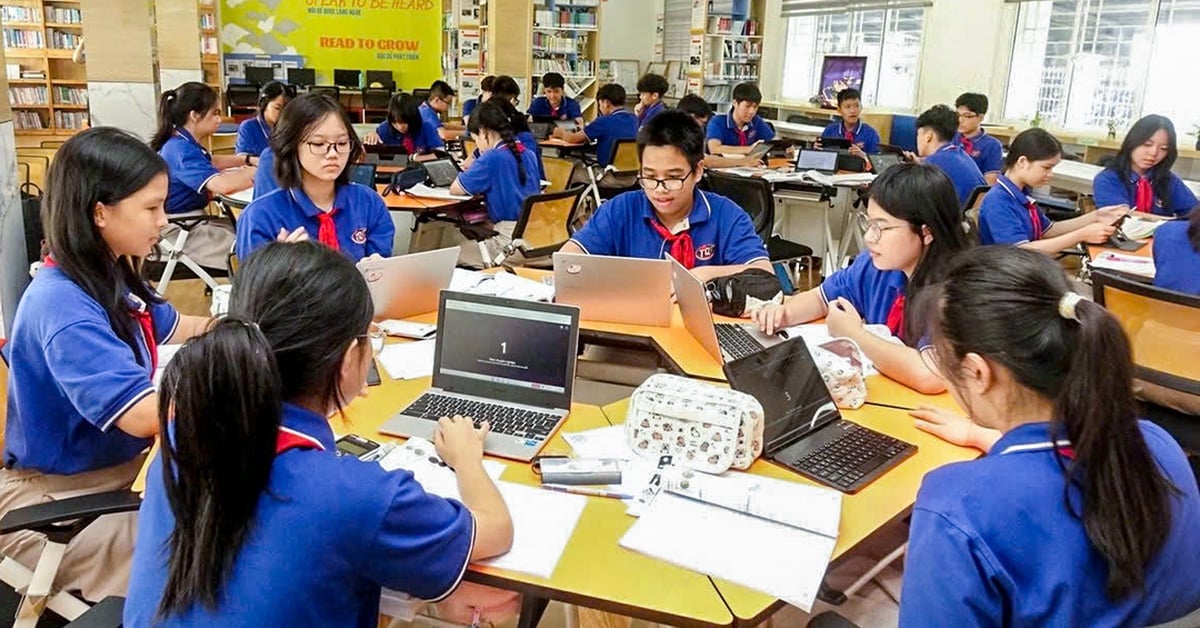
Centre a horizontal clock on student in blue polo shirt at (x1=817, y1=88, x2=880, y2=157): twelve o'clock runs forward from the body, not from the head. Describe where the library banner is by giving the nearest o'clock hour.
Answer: The library banner is roughly at 4 o'clock from the student in blue polo shirt.

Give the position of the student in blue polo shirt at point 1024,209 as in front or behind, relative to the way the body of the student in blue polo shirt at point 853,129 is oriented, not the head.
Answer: in front

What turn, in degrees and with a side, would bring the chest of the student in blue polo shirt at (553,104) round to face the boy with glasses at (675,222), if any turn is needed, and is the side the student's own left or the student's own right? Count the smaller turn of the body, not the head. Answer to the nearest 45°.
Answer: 0° — they already face them

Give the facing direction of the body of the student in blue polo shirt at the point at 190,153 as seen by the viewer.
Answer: to the viewer's right

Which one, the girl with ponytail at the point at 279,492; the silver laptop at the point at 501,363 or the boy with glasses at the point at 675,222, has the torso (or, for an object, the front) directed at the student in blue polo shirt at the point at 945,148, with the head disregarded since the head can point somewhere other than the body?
the girl with ponytail

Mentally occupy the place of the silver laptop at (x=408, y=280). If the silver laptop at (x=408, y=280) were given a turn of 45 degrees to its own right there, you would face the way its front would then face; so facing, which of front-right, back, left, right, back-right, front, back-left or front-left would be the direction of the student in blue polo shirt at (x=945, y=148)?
front-right

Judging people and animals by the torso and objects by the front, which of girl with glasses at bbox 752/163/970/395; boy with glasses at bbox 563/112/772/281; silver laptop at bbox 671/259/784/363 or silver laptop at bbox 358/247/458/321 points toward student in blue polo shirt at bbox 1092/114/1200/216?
silver laptop at bbox 671/259/784/363

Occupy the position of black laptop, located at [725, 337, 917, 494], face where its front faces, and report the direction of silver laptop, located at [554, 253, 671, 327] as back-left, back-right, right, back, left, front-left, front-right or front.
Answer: back

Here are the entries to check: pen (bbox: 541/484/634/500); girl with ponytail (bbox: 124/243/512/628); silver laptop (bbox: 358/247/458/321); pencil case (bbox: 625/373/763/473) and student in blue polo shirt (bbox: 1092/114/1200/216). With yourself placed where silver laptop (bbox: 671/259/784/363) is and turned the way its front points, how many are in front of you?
1

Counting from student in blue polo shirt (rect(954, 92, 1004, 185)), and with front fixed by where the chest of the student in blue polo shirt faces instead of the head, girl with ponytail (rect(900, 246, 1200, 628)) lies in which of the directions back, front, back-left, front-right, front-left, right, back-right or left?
front-left

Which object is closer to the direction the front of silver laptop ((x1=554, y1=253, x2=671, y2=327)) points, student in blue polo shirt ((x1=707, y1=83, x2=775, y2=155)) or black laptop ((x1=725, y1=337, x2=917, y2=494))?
the student in blue polo shirt

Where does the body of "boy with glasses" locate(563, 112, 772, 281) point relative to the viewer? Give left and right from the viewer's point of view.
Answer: facing the viewer

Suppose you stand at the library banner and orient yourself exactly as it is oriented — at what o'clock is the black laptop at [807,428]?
The black laptop is roughly at 12 o'clock from the library banner.

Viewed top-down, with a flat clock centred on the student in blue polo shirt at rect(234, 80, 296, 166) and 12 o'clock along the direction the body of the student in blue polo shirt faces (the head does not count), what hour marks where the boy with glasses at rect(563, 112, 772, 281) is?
The boy with glasses is roughly at 1 o'clock from the student in blue polo shirt.

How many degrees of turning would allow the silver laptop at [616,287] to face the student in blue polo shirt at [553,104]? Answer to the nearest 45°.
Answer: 0° — it already faces them

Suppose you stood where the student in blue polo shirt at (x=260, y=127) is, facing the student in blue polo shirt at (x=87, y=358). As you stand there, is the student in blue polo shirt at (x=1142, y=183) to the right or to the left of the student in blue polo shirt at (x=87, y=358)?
left

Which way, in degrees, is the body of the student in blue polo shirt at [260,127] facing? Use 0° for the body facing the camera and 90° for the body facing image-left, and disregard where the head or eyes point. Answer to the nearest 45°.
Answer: approximately 315°

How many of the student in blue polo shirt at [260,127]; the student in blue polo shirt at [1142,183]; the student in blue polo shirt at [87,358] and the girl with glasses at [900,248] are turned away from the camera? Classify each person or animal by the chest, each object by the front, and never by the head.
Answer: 0

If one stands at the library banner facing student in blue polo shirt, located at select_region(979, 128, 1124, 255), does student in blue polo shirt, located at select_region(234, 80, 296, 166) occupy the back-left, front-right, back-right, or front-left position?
front-right

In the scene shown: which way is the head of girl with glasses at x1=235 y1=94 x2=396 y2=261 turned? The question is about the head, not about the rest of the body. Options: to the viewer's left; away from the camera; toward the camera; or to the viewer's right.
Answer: toward the camera

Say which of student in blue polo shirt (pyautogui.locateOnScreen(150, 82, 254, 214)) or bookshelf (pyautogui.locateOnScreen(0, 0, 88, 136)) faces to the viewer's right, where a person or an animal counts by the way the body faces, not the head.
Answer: the student in blue polo shirt
